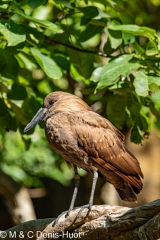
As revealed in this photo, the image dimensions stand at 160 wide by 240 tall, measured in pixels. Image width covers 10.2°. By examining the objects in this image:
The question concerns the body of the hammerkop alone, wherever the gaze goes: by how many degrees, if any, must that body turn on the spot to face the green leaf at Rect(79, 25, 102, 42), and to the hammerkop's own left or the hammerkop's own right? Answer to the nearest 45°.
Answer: approximately 90° to the hammerkop's own right

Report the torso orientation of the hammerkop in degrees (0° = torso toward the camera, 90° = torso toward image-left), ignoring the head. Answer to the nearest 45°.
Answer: approximately 90°

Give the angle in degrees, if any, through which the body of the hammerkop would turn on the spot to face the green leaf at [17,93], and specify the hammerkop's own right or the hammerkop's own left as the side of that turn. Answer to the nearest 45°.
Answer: approximately 45° to the hammerkop's own right

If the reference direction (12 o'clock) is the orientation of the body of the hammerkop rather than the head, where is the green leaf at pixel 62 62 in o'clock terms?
The green leaf is roughly at 3 o'clock from the hammerkop.

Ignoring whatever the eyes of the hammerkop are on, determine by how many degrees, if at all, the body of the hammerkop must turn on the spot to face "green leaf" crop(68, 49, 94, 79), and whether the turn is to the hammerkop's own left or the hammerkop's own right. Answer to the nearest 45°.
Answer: approximately 90° to the hammerkop's own right

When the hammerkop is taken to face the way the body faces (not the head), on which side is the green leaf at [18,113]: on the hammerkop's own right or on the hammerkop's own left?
on the hammerkop's own right

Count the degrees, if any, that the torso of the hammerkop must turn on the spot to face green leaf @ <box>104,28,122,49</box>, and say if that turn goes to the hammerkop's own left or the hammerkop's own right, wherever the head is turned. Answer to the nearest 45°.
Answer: approximately 135° to the hammerkop's own right
